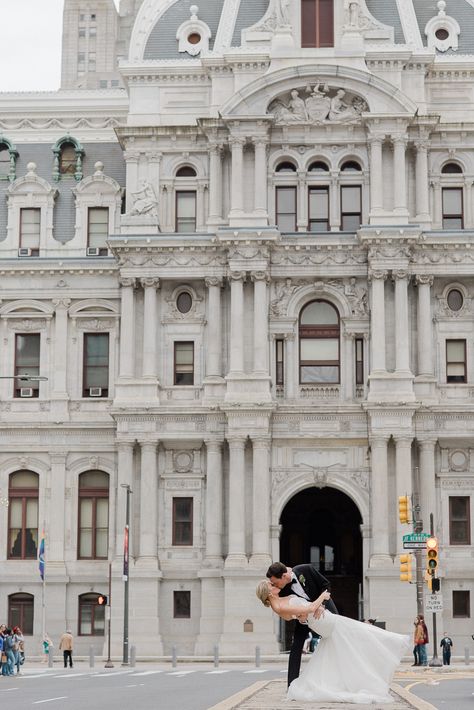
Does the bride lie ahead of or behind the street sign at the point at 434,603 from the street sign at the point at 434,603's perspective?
ahead

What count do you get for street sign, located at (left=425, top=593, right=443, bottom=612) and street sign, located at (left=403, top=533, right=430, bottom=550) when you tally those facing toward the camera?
2

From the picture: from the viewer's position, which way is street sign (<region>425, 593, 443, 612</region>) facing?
facing the viewer

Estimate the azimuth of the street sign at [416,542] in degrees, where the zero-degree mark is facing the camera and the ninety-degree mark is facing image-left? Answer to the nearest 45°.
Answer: approximately 0°
